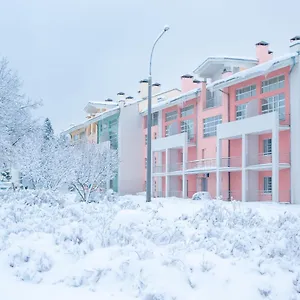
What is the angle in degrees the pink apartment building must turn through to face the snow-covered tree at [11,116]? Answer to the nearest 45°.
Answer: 0° — it already faces it

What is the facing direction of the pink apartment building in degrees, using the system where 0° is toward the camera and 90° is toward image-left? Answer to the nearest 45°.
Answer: approximately 45°
